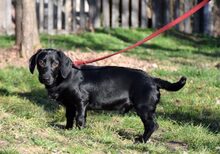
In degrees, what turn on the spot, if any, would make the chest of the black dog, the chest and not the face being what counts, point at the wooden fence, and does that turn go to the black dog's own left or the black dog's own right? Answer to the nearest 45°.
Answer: approximately 90° to the black dog's own right

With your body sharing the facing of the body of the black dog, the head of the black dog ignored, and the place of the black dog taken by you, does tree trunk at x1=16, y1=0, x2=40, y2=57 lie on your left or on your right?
on your right

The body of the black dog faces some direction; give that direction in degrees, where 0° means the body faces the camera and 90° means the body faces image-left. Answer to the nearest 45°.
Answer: approximately 90°

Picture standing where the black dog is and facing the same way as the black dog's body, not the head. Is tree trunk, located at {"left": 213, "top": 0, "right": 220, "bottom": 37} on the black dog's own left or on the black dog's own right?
on the black dog's own right
